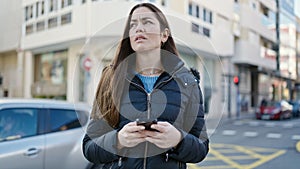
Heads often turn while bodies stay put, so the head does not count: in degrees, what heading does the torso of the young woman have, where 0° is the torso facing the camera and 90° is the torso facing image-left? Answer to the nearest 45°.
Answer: approximately 0°

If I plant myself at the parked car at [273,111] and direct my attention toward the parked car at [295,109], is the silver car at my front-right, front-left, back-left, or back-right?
back-right

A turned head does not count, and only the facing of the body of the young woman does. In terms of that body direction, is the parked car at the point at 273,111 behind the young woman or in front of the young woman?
behind

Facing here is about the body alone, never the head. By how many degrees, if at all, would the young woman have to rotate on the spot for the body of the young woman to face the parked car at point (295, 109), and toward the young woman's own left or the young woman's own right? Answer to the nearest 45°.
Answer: approximately 135° to the young woman's own left

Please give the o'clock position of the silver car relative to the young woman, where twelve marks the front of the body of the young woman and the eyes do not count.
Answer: The silver car is roughly at 5 o'clock from the young woman.
